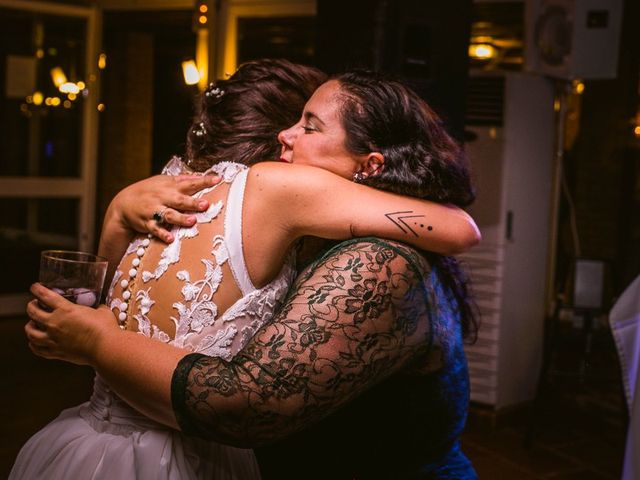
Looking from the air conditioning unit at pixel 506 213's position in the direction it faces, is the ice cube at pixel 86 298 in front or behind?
in front

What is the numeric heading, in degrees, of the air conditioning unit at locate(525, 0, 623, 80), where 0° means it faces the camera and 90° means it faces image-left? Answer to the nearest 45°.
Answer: approximately 45°

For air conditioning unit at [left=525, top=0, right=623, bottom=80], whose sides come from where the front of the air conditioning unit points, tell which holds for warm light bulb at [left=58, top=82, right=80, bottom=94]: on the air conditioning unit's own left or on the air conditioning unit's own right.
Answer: on the air conditioning unit's own right

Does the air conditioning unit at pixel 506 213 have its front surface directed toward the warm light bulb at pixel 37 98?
no

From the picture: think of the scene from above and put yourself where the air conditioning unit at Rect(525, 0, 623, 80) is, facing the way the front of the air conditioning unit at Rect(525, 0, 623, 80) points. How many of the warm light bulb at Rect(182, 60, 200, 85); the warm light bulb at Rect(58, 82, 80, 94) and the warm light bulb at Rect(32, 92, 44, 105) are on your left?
0

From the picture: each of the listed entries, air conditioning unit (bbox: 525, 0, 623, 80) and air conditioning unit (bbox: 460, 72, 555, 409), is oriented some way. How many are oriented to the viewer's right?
0

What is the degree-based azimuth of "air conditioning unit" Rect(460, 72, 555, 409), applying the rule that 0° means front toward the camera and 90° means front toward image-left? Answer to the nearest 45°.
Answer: approximately 45°

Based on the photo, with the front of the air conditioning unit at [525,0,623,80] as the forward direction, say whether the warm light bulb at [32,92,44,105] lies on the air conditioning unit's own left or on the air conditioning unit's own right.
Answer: on the air conditioning unit's own right

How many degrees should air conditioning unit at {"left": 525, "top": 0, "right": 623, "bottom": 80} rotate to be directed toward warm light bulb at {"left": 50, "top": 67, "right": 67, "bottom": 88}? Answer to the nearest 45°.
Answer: approximately 45° to its right

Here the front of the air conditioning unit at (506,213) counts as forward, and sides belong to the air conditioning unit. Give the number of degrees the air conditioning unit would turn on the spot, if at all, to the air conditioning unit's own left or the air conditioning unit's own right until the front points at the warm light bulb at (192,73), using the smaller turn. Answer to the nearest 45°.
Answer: approximately 90° to the air conditioning unit's own right

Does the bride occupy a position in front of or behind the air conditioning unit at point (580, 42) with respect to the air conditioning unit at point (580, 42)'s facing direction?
in front

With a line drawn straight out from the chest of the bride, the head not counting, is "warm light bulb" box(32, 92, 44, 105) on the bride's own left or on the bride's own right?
on the bride's own left

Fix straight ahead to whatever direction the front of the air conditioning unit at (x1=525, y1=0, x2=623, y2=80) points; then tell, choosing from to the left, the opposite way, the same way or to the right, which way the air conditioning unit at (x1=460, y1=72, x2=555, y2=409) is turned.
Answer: the same way

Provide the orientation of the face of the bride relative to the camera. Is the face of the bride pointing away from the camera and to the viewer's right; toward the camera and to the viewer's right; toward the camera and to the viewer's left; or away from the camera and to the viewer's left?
away from the camera and to the viewer's right

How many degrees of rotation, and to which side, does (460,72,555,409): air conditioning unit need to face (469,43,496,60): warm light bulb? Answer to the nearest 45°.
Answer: approximately 135° to its right

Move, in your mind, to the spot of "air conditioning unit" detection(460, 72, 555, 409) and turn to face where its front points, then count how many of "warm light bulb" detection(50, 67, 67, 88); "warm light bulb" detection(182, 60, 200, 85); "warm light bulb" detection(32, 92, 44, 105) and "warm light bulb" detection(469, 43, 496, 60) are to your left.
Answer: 0

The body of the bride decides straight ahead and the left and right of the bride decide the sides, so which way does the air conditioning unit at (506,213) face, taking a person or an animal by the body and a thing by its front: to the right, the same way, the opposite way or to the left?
the opposite way

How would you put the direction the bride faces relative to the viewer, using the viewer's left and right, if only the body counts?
facing away from the viewer and to the right of the viewer
